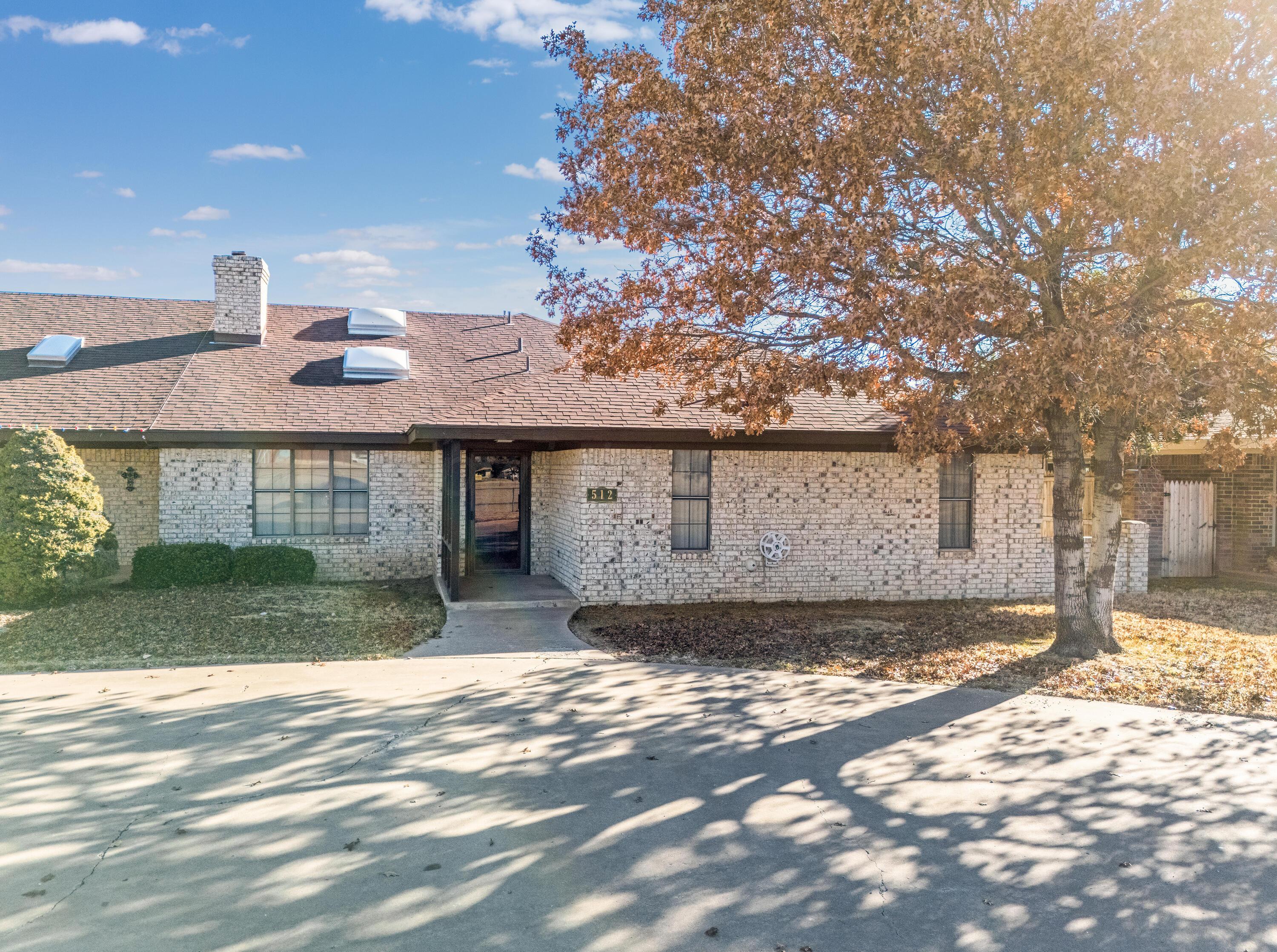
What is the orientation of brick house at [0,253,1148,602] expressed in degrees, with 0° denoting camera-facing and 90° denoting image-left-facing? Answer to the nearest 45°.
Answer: approximately 0°

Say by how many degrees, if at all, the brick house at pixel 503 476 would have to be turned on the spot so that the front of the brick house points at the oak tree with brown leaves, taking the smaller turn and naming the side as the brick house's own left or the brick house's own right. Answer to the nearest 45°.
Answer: approximately 45° to the brick house's own left

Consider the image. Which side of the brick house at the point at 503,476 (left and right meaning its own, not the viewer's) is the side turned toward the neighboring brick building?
left

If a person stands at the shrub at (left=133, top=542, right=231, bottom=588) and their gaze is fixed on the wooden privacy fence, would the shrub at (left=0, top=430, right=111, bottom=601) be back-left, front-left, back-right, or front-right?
back-right

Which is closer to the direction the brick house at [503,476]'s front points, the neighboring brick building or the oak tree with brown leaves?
the oak tree with brown leaves

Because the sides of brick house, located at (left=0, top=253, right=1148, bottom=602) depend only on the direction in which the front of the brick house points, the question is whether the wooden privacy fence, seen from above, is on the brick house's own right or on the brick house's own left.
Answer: on the brick house's own left
